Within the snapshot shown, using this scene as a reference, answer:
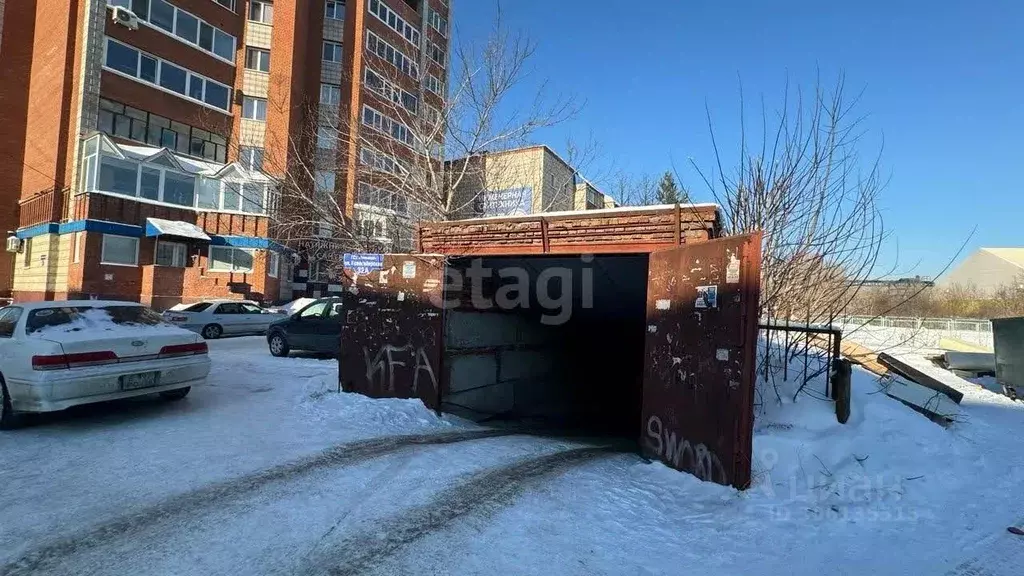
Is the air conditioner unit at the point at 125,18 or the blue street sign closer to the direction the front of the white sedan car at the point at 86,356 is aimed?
the air conditioner unit

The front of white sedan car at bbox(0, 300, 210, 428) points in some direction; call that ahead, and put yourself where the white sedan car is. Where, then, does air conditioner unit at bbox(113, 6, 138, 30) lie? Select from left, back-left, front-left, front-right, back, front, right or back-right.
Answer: front-right

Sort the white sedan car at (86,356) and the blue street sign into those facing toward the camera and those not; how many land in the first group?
1

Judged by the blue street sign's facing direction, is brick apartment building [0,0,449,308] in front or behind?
behind

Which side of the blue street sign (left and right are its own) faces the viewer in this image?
front

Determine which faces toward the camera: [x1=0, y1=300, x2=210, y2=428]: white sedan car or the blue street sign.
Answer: the blue street sign

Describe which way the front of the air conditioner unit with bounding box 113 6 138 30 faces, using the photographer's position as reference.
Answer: facing the viewer and to the right of the viewer

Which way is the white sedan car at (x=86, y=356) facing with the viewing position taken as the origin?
facing away from the viewer and to the left of the viewer

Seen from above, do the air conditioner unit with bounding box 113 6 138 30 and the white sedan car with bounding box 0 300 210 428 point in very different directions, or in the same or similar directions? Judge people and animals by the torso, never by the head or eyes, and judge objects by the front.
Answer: very different directions

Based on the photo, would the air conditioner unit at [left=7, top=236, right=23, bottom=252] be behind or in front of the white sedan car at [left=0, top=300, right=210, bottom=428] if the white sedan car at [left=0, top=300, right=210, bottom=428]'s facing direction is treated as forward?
in front

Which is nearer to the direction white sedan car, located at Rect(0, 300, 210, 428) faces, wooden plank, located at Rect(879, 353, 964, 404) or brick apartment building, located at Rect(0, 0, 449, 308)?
the brick apartment building
